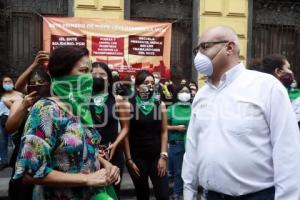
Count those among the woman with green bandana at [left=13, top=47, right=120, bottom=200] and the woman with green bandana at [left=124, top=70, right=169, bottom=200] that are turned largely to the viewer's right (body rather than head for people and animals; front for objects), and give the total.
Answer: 1

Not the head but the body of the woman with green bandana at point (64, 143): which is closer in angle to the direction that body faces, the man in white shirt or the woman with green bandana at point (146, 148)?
the man in white shirt

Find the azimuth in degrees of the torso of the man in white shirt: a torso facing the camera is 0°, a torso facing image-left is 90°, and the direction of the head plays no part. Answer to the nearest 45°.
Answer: approximately 45°

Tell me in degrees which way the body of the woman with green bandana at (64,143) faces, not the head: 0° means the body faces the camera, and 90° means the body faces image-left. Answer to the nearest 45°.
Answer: approximately 270°

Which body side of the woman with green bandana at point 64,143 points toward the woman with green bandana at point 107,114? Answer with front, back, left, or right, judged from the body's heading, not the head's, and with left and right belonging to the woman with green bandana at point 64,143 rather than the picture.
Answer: left

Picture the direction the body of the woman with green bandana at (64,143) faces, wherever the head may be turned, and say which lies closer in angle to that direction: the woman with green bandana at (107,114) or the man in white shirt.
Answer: the man in white shirt
